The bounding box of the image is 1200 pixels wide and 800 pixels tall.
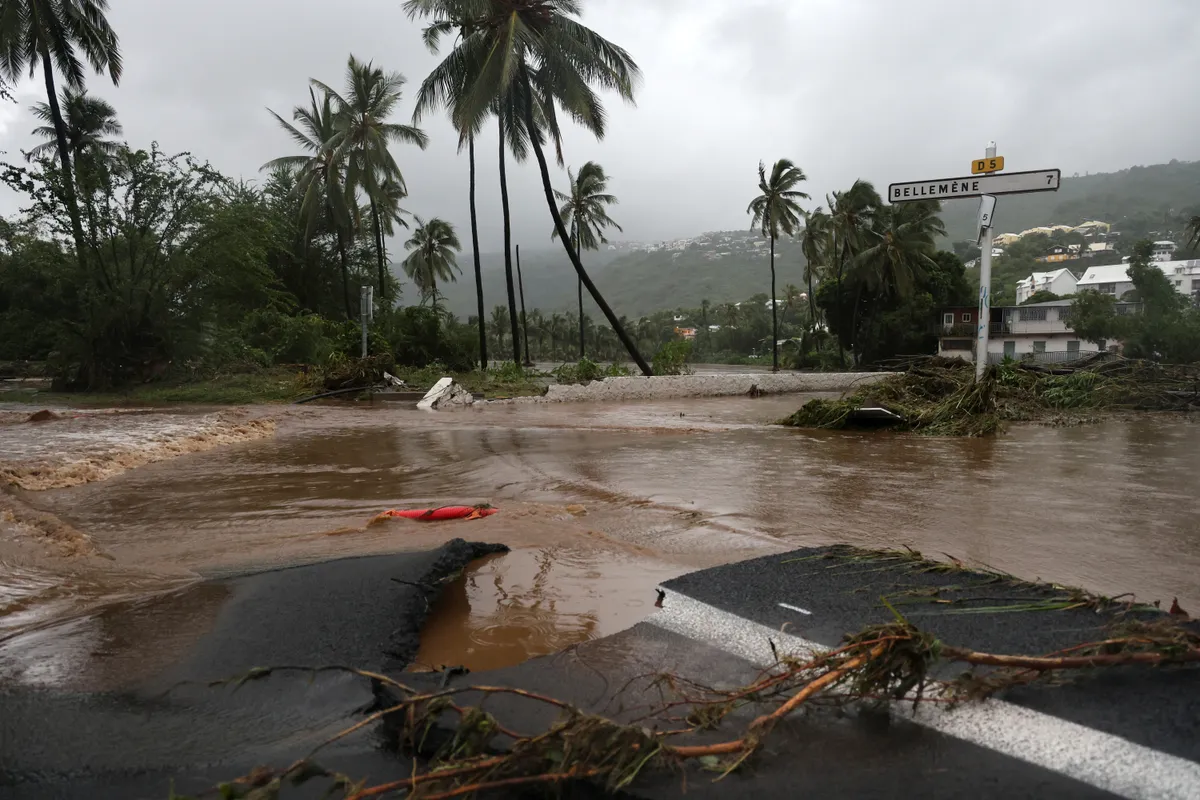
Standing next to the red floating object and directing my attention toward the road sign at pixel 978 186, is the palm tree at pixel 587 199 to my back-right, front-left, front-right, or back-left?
front-left

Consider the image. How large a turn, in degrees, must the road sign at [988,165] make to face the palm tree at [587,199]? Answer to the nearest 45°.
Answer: approximately 135° to its right

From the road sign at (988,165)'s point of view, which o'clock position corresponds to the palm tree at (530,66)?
The palm tree is roughly at 4 o'clock from the road sign.

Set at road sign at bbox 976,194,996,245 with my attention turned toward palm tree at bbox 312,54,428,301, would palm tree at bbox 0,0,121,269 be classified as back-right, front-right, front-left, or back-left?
front-left

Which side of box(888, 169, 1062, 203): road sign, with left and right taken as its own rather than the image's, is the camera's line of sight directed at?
front

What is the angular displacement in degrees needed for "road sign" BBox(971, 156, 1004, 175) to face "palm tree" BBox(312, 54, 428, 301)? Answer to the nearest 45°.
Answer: approximately 135° to its right

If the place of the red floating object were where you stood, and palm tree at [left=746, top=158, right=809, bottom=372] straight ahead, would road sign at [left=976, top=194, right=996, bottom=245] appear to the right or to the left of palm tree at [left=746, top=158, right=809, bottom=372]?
right

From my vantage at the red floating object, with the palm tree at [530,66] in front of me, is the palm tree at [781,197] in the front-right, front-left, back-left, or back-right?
front-right

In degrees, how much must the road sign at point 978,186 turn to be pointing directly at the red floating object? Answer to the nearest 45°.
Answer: approximately 45° to its right

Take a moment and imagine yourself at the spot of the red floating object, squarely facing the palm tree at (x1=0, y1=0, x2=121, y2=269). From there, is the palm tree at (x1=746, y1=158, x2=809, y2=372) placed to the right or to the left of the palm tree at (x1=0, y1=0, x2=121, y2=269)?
right

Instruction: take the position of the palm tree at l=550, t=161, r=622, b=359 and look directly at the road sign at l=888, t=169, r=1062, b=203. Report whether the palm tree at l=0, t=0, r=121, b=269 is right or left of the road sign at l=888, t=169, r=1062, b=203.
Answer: right

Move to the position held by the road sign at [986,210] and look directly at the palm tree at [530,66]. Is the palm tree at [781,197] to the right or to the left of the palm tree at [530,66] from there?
right

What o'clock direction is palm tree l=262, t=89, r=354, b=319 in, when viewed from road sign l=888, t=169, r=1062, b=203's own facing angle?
The palm tree is roughly at 4 o'clock from the road sign.

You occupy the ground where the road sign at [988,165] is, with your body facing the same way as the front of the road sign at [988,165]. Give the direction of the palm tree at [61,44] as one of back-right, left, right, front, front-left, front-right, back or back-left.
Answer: right

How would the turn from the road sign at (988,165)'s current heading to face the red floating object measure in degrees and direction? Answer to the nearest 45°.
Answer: approximately 45° to its right

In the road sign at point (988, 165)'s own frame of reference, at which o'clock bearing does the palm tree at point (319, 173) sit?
The palm tree is roughly at 4 o'clock from the road sign.
